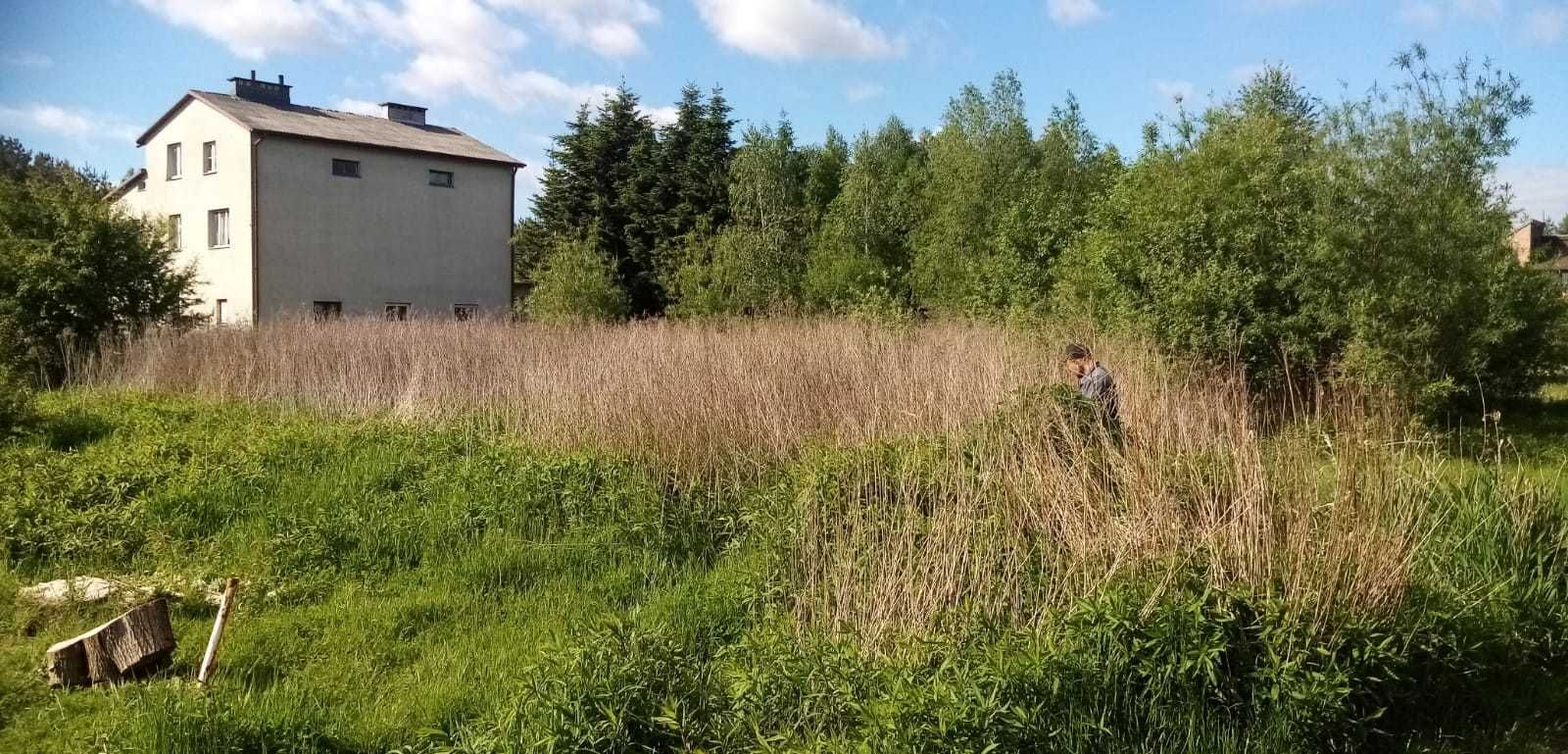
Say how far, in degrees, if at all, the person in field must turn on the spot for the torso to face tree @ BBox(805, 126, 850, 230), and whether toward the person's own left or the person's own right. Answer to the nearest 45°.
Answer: approximately 90° to the person's own right

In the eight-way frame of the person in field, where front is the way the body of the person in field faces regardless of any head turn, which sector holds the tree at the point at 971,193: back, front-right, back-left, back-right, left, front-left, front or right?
right

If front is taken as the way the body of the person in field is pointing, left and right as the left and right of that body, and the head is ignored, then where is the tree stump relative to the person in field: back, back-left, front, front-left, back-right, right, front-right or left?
front-left

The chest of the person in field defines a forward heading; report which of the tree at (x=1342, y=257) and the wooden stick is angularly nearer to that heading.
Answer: the wooden stick

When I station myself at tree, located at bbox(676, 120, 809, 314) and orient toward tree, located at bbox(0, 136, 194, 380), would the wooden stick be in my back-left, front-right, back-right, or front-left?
front-left

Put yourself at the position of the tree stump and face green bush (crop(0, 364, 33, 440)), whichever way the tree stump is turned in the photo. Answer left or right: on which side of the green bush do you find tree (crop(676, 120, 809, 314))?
right

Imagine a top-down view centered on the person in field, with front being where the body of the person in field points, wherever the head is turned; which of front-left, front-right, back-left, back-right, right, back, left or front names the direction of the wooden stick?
front-left

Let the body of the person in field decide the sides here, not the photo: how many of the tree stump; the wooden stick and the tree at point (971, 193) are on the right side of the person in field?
1

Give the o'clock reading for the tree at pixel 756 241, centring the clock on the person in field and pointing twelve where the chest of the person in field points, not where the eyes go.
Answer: The tree is roughly at 2 o'clock from the person in field.

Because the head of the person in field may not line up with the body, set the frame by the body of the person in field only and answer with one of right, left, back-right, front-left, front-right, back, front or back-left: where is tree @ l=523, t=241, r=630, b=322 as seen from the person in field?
front-right

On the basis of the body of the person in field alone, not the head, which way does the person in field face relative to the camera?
to the viewer's left

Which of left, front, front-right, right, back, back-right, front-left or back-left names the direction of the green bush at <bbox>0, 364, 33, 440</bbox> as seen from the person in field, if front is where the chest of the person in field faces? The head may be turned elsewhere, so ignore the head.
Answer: front
